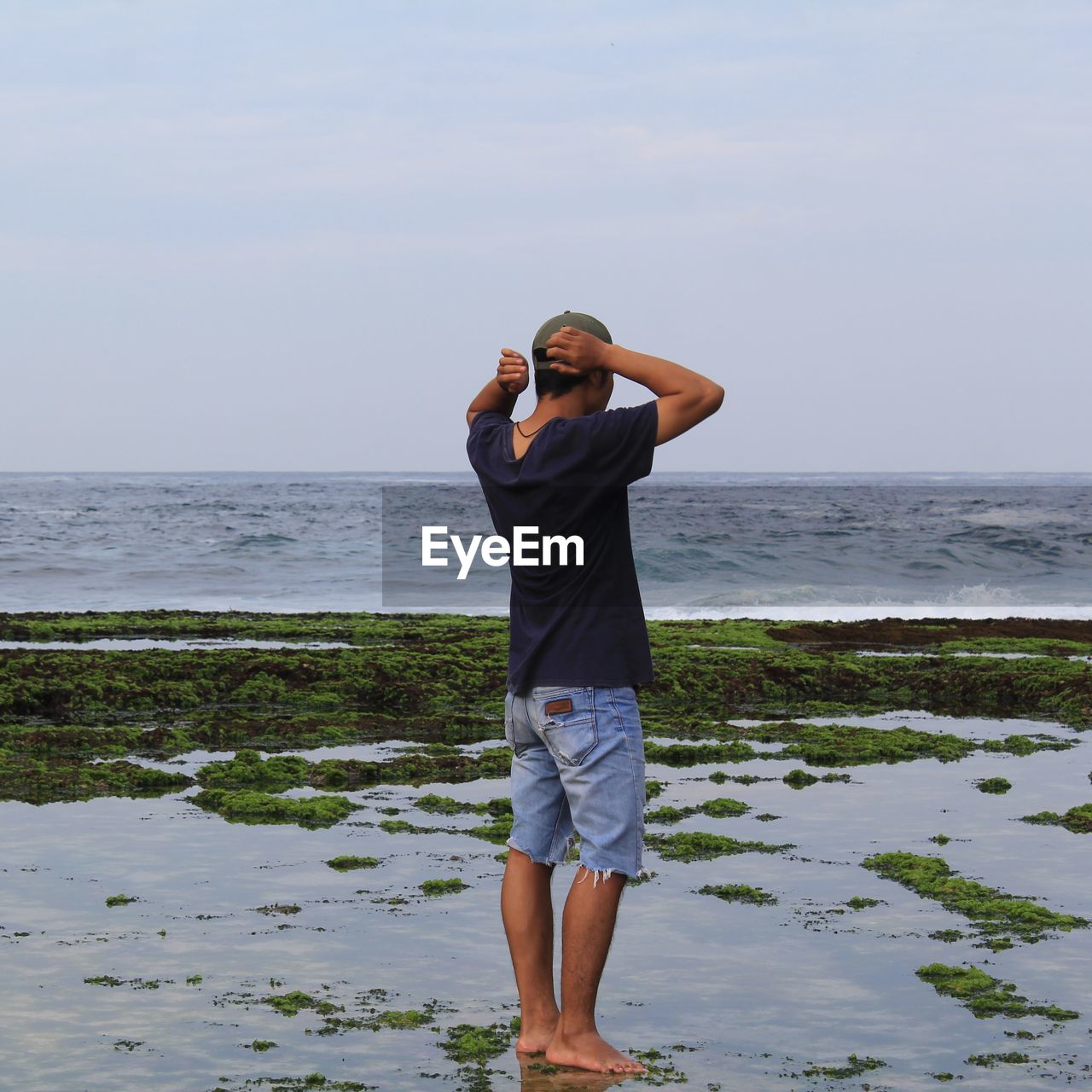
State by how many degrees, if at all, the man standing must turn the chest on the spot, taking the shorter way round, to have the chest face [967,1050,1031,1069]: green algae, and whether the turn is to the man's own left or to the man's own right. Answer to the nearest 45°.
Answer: approximately 45° to the man's own right

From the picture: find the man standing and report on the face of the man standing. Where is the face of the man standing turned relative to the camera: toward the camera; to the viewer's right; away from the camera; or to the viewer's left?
away from the camera

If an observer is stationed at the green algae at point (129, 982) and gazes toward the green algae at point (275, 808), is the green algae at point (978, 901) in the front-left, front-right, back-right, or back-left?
front-right

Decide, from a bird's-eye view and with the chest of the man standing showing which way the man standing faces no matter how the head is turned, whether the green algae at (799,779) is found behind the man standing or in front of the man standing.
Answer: in front

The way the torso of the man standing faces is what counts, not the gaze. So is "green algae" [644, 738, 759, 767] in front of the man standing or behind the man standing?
in front

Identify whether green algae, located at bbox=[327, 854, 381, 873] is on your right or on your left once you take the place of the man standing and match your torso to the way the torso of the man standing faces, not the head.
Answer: on your left

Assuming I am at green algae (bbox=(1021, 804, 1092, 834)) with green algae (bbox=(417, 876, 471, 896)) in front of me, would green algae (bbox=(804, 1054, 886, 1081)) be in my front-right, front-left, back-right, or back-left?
front-left

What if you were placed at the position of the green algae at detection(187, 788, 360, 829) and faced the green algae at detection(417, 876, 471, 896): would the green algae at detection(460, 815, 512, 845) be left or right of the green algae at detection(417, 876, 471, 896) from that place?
left

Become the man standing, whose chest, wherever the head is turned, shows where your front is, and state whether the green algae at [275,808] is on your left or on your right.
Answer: on your left

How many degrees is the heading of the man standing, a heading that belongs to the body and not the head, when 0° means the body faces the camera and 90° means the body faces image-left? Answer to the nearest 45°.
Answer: approximately 225°

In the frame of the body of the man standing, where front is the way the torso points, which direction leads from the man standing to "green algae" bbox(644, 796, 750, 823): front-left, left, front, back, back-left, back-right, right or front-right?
front-left
